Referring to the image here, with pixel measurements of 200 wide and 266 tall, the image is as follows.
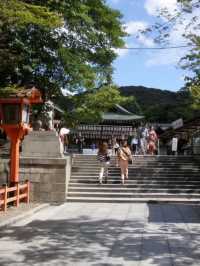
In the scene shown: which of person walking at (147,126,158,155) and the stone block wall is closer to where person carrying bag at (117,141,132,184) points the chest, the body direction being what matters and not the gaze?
the person walking

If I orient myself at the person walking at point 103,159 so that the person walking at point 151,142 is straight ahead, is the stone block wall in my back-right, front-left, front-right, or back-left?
back-left

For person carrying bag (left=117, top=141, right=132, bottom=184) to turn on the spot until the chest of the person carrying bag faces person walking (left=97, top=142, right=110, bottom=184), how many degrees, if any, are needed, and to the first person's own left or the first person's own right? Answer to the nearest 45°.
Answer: approximately 90° to the first person's own left

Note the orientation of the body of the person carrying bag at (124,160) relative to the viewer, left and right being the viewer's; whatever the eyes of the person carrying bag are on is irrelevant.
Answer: facing away from the viewer

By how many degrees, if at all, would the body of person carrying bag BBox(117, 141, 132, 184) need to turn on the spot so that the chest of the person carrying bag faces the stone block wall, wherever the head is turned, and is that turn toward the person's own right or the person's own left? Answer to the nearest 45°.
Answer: approximately 135° to the person's own left

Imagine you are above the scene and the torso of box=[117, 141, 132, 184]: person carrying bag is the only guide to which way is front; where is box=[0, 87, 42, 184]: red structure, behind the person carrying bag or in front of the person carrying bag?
behind

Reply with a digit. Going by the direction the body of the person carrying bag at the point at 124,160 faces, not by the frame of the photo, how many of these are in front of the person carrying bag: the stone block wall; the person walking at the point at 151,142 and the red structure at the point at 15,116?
1

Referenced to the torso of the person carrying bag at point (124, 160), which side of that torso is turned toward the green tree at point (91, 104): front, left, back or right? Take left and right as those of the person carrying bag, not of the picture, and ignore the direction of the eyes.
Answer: front
